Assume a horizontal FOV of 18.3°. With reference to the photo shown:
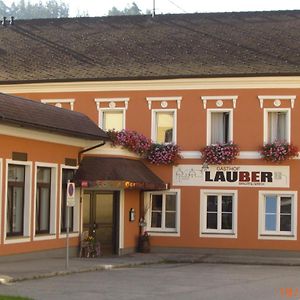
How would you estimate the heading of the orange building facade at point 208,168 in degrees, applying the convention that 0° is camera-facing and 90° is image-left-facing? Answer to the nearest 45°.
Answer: approximately 0°

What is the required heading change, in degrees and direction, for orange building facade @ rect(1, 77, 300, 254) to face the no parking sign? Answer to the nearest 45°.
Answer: approximately 45° to its right

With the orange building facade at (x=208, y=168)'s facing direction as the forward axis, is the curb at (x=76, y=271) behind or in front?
in front
